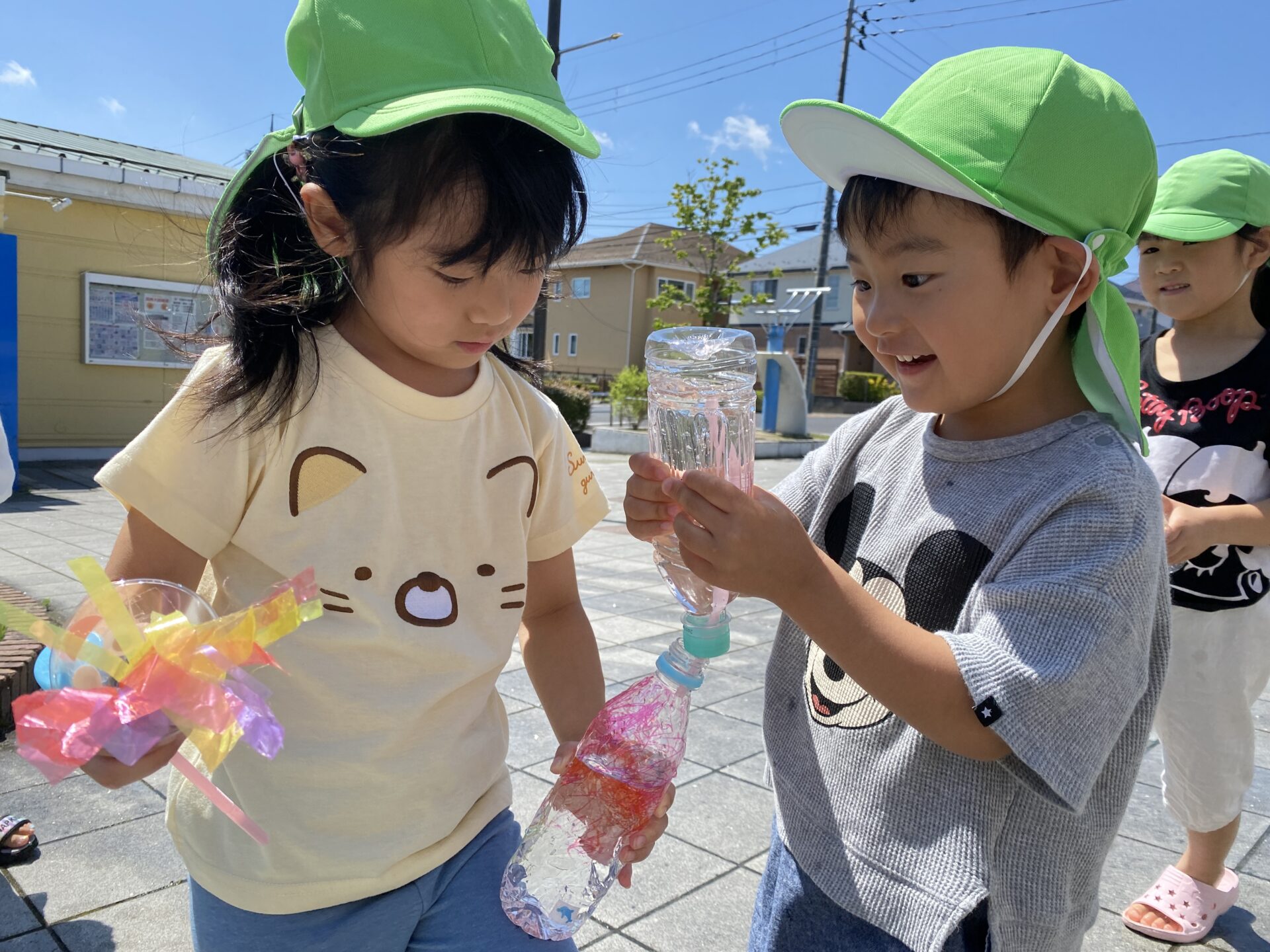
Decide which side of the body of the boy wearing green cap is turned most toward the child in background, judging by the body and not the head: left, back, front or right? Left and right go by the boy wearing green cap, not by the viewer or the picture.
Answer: back

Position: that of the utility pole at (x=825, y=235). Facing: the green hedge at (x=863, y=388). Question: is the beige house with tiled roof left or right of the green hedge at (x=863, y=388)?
left

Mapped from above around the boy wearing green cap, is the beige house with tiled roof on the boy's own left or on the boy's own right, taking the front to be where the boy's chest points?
on the boy's own right

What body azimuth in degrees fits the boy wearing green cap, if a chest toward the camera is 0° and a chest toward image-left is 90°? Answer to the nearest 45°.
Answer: approximately 45°

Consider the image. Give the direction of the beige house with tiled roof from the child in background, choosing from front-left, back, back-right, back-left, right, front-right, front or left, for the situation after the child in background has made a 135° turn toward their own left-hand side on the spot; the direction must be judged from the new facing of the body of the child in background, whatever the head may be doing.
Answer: back-left

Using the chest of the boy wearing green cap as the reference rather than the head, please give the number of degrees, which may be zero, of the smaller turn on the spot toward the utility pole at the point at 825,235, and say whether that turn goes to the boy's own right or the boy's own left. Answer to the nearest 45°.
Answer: approximately 135° to the boy's own right

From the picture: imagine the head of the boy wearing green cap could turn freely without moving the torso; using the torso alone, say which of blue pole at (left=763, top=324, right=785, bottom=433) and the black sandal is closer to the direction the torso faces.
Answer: the black sandal

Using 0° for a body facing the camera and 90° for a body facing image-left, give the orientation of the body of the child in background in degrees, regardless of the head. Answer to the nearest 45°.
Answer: approximately 45°

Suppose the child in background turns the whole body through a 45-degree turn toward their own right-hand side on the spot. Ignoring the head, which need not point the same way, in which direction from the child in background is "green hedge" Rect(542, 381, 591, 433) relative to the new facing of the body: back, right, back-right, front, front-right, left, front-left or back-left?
front-right

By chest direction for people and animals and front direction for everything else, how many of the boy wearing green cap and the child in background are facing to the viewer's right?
0

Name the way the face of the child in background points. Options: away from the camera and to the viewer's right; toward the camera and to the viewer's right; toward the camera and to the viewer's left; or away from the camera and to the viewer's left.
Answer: toward the camera and to the viewer's left
